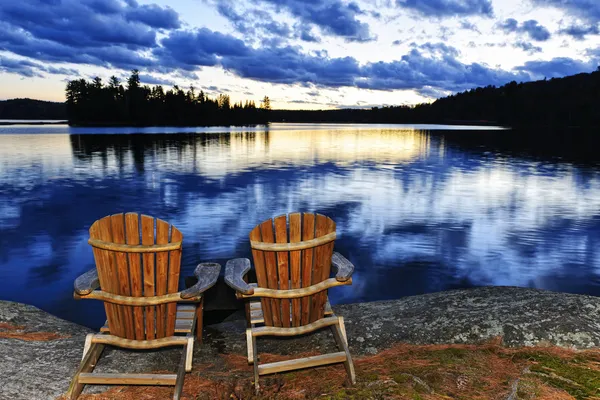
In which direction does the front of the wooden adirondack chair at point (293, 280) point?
away from the camera

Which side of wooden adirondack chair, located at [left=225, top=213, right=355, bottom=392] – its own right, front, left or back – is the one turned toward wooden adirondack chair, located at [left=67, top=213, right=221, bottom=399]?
left
